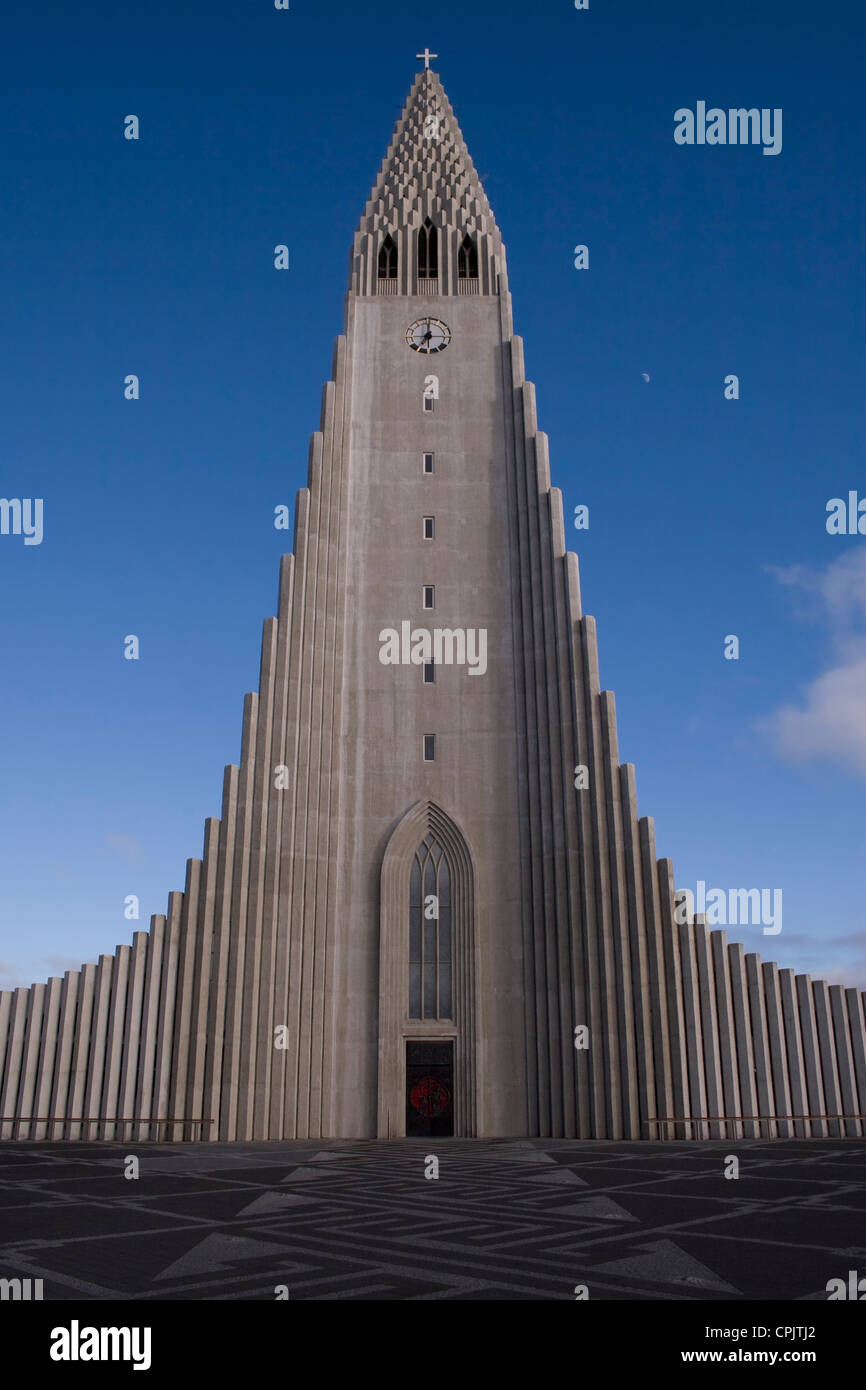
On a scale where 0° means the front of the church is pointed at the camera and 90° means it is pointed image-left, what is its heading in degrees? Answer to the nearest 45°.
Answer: approximately 0°
